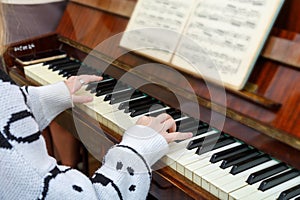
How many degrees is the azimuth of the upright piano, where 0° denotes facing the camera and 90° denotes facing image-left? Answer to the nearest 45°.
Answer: approximately 45°
